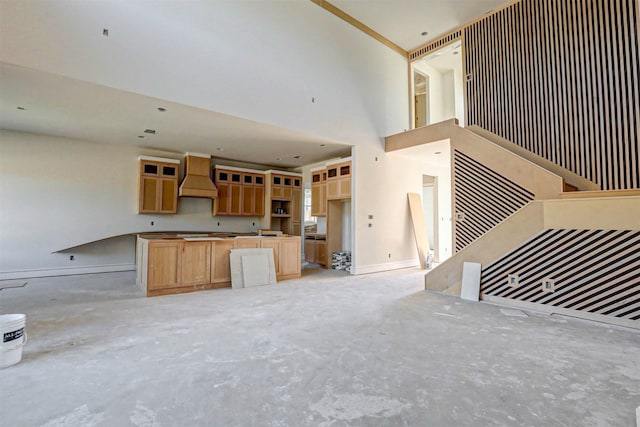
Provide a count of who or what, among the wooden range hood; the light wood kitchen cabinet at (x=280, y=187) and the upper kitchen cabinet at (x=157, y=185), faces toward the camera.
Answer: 3

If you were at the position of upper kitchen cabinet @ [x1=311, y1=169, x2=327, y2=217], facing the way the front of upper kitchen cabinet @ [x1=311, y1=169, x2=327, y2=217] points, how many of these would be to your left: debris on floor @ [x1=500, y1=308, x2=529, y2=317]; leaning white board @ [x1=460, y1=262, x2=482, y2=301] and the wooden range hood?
2

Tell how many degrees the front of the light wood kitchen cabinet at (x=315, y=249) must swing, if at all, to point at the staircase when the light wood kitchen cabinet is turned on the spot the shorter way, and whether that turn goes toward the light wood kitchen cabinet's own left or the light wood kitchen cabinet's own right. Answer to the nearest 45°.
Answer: approximately 90° to the light wood kitchen cabinet's own left

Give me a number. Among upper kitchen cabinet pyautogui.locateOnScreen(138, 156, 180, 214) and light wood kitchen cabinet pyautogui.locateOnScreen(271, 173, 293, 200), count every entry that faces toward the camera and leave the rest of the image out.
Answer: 2

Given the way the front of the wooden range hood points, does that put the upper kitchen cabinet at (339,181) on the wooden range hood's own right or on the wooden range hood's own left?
on the wooden range hood's own left

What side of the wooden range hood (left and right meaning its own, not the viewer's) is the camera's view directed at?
front

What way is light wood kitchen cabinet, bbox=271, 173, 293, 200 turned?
toward the camera

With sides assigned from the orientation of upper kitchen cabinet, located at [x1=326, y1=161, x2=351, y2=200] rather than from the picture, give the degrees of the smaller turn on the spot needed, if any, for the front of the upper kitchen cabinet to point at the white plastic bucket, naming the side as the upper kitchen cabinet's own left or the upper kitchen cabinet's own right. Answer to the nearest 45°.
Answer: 0° — it already faces it

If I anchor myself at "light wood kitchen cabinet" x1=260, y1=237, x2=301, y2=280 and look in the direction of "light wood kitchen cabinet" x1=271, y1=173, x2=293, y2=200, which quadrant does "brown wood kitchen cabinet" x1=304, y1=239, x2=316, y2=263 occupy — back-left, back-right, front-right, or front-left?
front-right

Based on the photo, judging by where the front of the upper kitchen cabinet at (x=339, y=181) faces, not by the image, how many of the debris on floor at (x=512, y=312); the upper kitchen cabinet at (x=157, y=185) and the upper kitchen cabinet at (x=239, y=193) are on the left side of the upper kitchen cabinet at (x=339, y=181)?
1

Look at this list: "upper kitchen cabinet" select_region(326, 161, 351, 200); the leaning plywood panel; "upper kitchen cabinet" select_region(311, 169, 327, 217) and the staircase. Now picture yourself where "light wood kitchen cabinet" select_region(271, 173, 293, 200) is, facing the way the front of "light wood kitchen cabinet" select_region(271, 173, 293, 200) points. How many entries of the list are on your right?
0

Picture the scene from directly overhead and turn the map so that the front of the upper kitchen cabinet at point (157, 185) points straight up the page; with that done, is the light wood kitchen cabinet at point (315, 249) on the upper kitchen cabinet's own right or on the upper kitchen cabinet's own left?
on the upper kitchen cabinet's own left

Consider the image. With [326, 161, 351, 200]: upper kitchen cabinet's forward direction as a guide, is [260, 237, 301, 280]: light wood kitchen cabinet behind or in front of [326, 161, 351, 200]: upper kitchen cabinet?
in front

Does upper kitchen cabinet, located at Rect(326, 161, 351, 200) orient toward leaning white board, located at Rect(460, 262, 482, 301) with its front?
no

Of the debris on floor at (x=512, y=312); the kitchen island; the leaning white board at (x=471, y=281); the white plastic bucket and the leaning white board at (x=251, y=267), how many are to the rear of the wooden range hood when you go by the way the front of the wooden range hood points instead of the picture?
0

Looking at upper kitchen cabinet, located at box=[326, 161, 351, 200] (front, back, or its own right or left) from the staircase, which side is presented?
left

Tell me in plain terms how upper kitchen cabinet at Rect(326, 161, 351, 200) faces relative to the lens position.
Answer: facing the viewer and to the left of the viewer

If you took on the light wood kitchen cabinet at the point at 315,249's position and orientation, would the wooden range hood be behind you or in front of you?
in front
